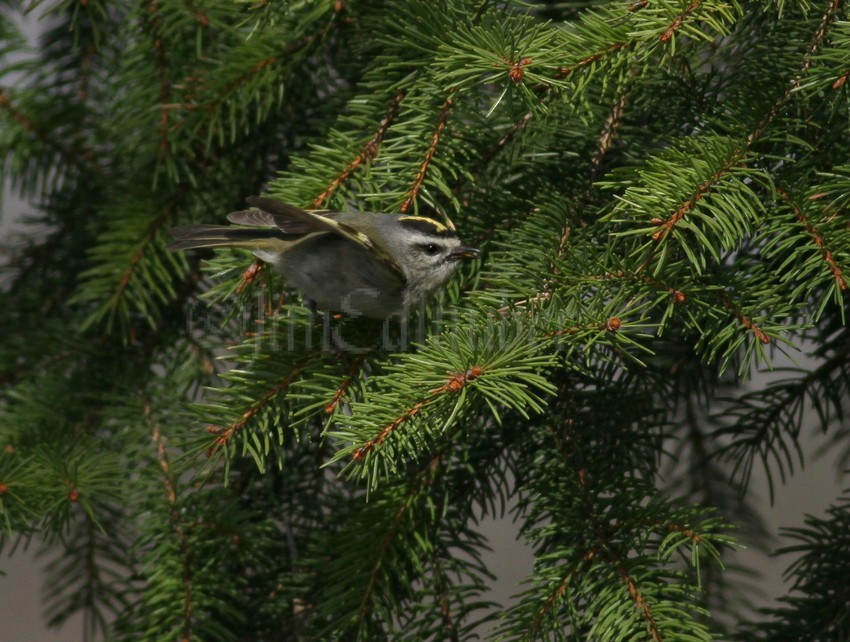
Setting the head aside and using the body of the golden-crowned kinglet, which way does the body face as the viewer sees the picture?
to the viewer's right
